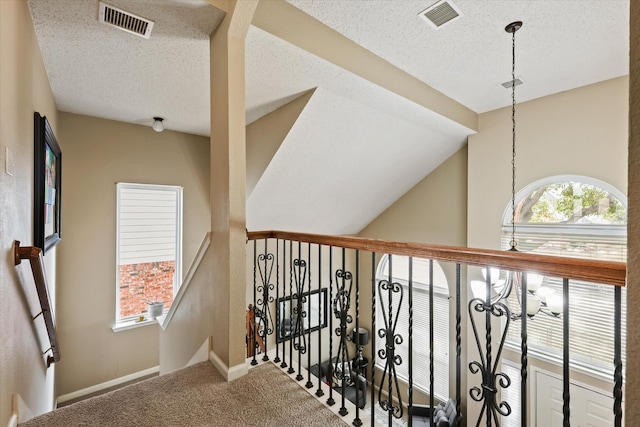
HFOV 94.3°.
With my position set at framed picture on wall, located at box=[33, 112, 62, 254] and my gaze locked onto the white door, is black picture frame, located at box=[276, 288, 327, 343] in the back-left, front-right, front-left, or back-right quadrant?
front-left

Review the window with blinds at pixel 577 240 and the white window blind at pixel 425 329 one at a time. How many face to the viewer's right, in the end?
0

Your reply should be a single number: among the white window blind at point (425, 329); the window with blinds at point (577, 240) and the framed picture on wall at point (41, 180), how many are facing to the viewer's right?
1

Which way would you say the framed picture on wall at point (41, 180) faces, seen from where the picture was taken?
facing to the right of the viewer

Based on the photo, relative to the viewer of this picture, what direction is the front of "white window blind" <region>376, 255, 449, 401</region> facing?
facing the viewer and to the left of the viewer

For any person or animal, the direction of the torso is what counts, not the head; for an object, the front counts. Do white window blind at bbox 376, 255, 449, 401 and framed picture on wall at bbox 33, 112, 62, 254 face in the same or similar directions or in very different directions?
very different directions

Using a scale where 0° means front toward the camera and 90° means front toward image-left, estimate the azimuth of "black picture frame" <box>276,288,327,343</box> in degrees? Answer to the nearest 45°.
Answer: approximately 315°

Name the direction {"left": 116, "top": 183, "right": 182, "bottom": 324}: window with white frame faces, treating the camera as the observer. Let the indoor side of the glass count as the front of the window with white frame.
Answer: facing the viewer and to the right of the viewer

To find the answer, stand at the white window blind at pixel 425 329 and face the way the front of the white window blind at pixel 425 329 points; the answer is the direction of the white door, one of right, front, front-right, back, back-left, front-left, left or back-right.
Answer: left

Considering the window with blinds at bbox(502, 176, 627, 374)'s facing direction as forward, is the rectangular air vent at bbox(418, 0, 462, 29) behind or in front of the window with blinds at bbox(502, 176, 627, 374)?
in front
